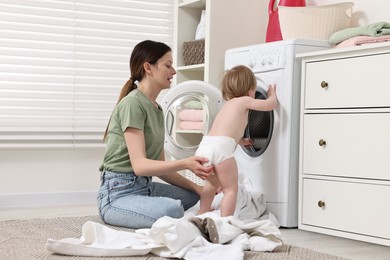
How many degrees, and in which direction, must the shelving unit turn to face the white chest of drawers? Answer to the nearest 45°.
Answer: approximately 90° to its left

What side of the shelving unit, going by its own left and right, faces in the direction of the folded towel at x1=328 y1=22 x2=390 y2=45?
left

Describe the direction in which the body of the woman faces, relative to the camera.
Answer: to the viewer's right

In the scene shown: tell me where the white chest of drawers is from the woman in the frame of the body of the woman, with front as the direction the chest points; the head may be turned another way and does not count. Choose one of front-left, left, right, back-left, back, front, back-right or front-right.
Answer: front

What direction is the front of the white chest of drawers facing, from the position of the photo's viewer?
facing the viewer and to the left of the viewer

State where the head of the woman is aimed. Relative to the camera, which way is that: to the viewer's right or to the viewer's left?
to the viewer's right

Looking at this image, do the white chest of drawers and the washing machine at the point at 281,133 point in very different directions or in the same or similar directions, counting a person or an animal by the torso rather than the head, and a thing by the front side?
same or similar directions

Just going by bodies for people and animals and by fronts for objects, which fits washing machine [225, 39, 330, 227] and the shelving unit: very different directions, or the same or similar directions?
same or similar directions

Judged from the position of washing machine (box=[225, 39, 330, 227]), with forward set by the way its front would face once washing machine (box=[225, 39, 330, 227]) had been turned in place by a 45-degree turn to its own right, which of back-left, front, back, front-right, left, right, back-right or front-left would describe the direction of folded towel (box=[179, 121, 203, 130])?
front-right

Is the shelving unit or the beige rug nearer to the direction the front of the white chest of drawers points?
the beige rug

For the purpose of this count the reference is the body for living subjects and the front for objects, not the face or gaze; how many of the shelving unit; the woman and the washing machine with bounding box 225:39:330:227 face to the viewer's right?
1
